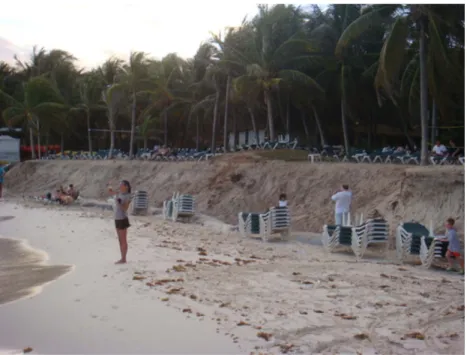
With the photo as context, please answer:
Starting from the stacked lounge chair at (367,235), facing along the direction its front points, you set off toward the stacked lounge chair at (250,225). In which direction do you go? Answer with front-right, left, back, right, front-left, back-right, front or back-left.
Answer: right

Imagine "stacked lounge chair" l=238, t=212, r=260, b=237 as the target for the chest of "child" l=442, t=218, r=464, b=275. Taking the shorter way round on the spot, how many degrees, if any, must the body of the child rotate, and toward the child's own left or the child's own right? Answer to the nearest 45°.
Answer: approximately 45° to the child's own right

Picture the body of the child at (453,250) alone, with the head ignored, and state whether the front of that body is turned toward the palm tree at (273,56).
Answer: no

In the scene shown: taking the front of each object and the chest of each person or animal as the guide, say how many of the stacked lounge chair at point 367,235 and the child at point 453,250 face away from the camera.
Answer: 0

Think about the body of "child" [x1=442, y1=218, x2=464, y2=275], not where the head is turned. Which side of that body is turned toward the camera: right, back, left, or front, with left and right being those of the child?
left

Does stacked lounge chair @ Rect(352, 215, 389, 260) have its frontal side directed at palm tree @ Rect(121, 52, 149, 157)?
no

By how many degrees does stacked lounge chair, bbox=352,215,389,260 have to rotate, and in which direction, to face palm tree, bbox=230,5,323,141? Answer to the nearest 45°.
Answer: approximately 135° to its right

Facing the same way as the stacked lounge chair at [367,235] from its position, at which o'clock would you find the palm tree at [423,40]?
The palm tree is roughly at 5 o'clock from the stacked lounge chair.

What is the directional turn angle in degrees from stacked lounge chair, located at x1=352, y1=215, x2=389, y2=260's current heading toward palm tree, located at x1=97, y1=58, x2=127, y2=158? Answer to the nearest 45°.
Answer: approximately 90° to its right

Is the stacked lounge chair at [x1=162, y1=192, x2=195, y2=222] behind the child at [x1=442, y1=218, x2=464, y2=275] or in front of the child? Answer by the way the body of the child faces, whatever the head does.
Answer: in front

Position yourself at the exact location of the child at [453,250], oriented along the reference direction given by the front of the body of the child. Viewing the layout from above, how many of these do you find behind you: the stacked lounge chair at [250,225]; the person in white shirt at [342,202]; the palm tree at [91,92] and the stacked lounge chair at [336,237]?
0

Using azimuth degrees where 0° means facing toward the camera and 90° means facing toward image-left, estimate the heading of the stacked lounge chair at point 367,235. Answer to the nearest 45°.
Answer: approximately 45°

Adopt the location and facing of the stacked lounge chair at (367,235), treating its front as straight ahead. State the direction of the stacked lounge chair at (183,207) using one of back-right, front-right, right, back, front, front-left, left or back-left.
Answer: right

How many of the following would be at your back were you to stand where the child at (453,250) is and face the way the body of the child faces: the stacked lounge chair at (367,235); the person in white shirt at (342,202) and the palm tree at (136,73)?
0

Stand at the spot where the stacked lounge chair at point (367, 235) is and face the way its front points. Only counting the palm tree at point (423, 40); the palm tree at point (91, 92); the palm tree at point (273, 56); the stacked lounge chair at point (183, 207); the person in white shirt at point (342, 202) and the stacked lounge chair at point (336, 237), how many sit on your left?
0

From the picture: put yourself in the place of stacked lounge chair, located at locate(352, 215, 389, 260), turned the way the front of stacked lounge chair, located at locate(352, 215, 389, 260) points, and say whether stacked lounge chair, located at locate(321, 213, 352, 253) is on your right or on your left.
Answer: on your right
